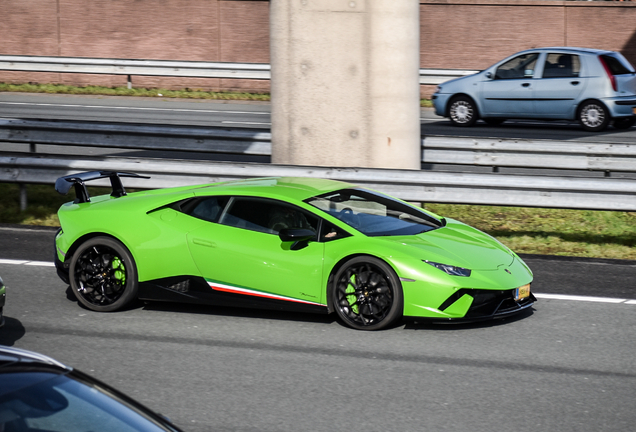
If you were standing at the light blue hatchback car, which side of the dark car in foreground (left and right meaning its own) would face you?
left

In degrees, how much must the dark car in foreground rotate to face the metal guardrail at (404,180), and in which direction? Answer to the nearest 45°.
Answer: approximately 90° to its left

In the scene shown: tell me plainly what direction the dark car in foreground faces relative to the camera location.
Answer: facing the viewer and to the right of the viewer

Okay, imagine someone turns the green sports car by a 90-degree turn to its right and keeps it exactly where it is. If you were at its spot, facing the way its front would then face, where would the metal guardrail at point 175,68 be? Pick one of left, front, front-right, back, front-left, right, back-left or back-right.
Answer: back-right

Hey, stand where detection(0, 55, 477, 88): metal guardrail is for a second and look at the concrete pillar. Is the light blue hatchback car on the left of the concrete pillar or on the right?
left

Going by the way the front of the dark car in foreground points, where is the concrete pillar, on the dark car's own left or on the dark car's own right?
on the dark car's own left

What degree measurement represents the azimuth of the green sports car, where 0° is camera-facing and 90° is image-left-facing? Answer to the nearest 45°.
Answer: approximately 315°

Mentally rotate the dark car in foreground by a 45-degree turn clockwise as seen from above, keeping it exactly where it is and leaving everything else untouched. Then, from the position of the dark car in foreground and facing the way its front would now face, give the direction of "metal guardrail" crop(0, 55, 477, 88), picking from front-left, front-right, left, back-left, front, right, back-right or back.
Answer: back

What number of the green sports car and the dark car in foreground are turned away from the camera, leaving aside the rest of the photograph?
0
